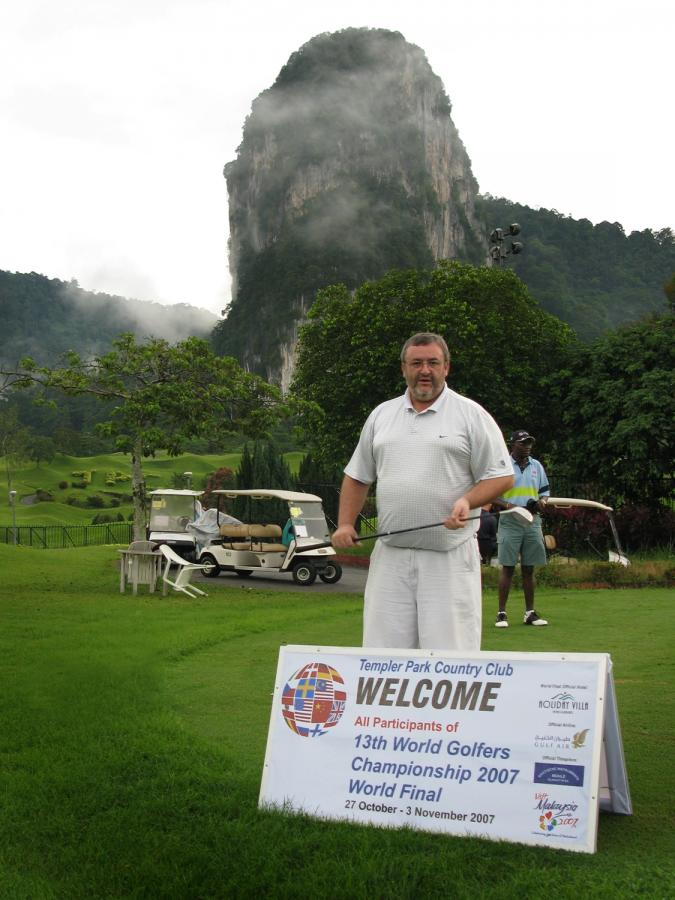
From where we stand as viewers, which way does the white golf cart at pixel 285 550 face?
facing the viewer and to the right of the viewer

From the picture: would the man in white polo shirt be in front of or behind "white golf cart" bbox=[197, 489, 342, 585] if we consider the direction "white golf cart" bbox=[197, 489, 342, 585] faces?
in front

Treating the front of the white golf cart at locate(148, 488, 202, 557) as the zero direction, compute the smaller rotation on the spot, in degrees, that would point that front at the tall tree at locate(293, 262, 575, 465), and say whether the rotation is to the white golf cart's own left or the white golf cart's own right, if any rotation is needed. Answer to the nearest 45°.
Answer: approximately 180°

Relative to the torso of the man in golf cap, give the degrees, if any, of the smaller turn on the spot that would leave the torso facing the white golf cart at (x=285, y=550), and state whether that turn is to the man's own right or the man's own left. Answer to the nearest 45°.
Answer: approximately 135° to the man's own right

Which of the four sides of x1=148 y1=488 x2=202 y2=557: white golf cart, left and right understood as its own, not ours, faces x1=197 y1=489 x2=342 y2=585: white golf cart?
left

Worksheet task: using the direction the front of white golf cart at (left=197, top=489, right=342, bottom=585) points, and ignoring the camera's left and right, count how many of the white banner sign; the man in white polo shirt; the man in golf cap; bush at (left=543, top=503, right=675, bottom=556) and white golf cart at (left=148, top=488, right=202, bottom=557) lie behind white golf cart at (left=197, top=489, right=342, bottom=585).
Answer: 1

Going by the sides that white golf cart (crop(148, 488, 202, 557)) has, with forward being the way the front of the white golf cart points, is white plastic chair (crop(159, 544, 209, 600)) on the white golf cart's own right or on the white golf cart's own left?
on the white golf cart's own left

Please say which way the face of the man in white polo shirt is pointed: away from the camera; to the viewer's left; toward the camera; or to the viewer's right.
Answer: toward the camera

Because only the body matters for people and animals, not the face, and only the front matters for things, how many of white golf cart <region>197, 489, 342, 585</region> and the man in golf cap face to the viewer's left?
0

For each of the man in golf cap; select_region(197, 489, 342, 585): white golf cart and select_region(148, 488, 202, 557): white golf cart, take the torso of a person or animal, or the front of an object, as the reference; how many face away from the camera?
0

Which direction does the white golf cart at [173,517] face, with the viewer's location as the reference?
facing the viewer and to the left of the viewer

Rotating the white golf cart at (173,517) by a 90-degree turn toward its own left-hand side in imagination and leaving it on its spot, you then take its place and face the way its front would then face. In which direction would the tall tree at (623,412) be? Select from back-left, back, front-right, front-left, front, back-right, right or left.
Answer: front-left

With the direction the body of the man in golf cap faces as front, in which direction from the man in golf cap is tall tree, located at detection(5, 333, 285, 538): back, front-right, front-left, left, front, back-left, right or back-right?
back-right

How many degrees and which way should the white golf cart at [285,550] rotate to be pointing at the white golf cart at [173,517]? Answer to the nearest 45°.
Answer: approximately 180°

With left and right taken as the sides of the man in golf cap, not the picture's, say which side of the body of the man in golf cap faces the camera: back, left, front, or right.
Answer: front

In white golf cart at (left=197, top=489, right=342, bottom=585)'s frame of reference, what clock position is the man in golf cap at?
The man in golf cap is roughly at 1 o'clock from the white golf cart.

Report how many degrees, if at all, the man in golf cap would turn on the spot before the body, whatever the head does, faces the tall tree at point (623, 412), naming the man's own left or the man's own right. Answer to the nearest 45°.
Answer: approximately 180°

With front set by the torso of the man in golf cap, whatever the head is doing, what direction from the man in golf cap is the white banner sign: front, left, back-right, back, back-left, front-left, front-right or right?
front

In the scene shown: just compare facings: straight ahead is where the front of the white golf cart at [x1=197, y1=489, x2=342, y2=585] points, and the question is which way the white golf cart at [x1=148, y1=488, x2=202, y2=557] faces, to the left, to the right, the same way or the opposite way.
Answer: to the right

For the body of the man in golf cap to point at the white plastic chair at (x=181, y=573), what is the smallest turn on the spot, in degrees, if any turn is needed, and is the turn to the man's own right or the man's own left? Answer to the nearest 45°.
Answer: approximately 135° to the man's own right
